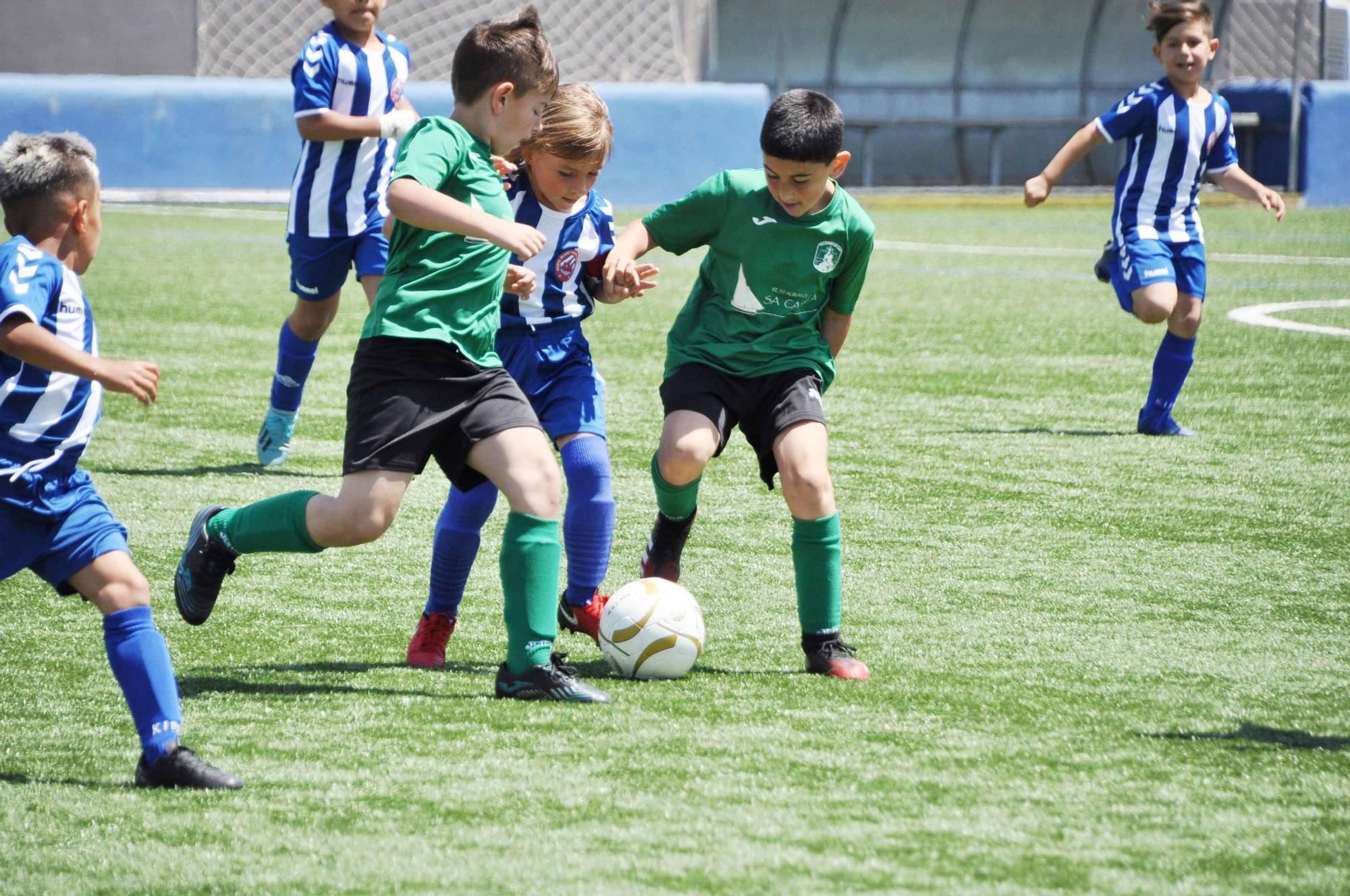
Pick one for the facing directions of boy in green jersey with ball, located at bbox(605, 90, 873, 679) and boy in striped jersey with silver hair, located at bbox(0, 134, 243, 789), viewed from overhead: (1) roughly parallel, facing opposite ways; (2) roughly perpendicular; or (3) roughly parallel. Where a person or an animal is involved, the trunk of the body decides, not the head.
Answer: roughly perpendicular

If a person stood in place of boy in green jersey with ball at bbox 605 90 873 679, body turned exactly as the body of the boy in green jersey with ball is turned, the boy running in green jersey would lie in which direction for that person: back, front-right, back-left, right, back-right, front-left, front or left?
front-right

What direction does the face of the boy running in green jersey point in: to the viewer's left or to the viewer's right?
to the viewer's right

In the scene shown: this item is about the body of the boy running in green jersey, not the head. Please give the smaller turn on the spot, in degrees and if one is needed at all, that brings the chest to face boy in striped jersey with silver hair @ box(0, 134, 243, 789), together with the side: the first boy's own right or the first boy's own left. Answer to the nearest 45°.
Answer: approximately 135° to the first boy's own right

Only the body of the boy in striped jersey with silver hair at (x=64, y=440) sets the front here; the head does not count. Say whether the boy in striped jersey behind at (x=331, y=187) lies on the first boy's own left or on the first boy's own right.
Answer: on the first boy's own left

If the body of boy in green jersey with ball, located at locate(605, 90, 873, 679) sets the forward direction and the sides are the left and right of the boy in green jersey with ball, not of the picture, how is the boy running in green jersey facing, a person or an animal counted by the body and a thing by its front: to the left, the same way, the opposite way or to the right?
to the left

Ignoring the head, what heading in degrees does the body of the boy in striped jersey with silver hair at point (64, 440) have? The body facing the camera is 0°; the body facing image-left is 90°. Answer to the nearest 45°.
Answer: approximately 270°

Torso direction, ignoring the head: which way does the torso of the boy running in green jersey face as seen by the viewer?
to the viewer's right

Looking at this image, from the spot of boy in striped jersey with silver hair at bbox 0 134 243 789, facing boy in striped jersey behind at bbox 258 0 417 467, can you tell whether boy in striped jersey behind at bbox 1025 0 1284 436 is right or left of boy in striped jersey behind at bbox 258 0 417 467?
right

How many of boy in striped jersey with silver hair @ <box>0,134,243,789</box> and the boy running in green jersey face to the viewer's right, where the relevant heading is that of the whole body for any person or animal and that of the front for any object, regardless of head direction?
2
